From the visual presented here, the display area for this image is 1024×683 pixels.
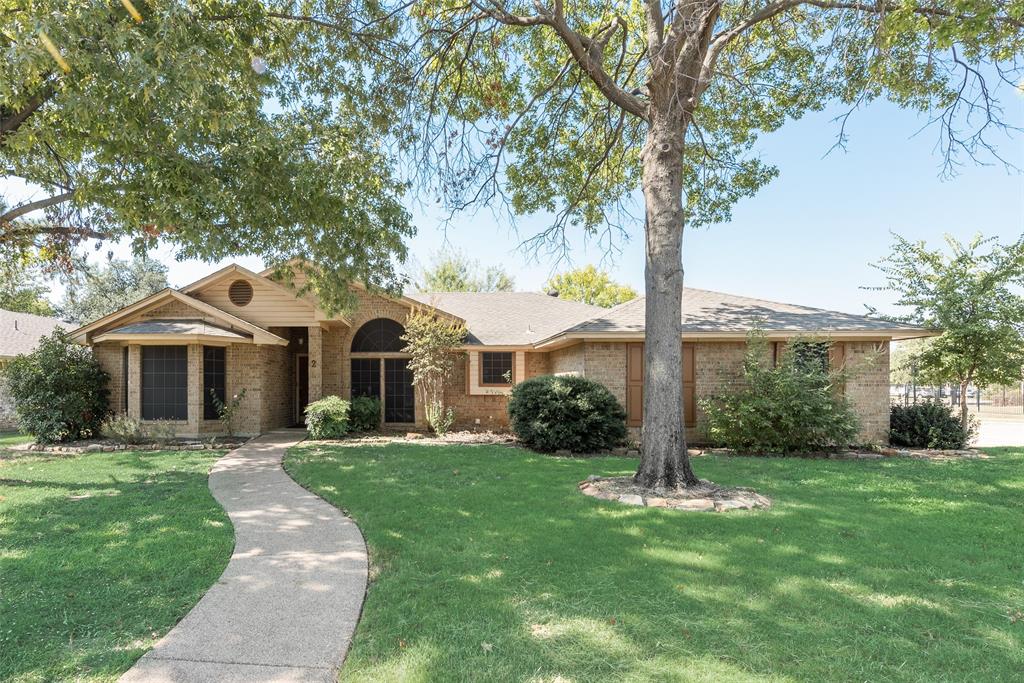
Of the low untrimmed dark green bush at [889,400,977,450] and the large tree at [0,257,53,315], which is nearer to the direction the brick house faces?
the low untrimmed dark green bush

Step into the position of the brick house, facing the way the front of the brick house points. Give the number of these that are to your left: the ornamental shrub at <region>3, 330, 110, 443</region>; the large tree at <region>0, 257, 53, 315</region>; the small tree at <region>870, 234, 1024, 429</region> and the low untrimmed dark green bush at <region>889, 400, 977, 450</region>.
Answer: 2

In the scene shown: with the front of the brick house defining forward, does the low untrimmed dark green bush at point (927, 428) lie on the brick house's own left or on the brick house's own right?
on the brick house's own left

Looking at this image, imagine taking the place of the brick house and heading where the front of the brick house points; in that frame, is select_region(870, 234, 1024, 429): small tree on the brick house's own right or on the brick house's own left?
on the brick house's own left

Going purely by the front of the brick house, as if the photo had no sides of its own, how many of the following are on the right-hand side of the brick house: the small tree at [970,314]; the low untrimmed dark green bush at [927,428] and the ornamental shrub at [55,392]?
1

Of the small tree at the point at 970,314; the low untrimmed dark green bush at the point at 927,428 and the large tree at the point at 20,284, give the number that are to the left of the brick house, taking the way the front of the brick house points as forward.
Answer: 2

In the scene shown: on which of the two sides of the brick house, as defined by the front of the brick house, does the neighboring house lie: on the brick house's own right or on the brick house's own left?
on the brick house's own right

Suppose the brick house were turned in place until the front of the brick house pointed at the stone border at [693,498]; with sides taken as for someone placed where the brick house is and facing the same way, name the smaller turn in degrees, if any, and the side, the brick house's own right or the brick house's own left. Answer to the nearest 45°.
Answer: approximately 45° to the brick house's own left

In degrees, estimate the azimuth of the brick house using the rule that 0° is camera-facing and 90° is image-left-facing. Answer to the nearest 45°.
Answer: approximately 0°

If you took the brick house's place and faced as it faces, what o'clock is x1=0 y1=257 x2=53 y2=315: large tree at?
The large tree is roughly at 4 o'clock from the brick house.
